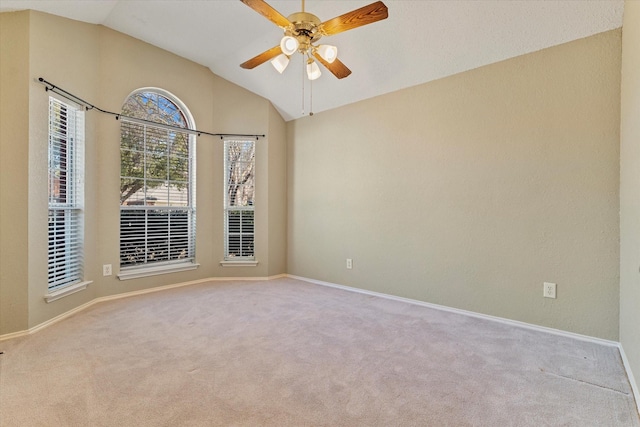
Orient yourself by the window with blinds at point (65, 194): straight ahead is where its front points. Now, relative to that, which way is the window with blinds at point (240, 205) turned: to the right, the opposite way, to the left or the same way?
to the right

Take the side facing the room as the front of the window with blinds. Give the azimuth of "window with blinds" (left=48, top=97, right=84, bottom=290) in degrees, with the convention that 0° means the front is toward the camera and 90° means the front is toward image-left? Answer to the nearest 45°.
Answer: approximately 315°

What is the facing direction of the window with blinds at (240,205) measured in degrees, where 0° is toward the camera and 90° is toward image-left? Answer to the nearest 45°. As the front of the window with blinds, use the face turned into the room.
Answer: approximately 0°

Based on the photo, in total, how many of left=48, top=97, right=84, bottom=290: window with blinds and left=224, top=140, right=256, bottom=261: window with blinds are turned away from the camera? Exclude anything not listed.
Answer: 0

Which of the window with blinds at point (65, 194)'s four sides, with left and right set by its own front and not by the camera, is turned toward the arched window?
left

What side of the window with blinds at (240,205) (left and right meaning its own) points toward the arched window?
right

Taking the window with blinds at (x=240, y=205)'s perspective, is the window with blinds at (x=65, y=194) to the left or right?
on its right

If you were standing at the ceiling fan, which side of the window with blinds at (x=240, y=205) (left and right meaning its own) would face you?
front

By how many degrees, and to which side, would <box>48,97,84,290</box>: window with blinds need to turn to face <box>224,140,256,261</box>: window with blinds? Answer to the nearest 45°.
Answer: approximately 45° to its left
